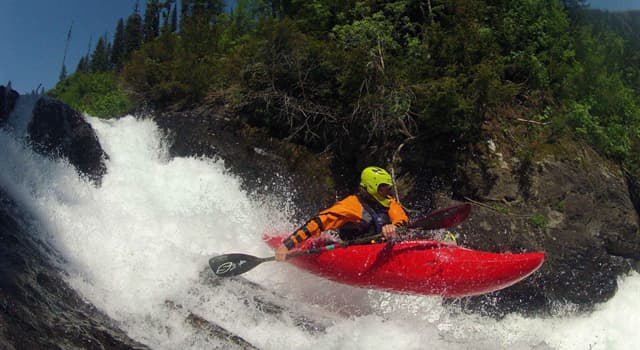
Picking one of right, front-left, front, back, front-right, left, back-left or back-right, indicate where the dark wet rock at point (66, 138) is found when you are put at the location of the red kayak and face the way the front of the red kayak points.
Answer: back-left

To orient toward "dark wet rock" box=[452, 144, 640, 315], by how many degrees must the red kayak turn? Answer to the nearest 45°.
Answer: approximately 45° to its left

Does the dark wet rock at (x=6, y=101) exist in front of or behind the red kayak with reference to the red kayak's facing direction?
behind

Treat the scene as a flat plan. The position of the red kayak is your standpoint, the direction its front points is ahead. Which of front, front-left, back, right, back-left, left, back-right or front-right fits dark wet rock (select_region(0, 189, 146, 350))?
back-right

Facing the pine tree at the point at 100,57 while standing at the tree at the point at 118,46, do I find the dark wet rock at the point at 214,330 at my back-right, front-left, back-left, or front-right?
back-left

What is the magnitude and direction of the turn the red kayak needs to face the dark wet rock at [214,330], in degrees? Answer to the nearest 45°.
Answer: approximately 135° to its right

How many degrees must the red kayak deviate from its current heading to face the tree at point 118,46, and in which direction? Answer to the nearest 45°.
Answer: approximately 90° to its left

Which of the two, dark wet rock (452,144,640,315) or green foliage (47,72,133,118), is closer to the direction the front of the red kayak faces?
the dark wet rock

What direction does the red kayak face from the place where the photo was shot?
facing to the right of the viewer
